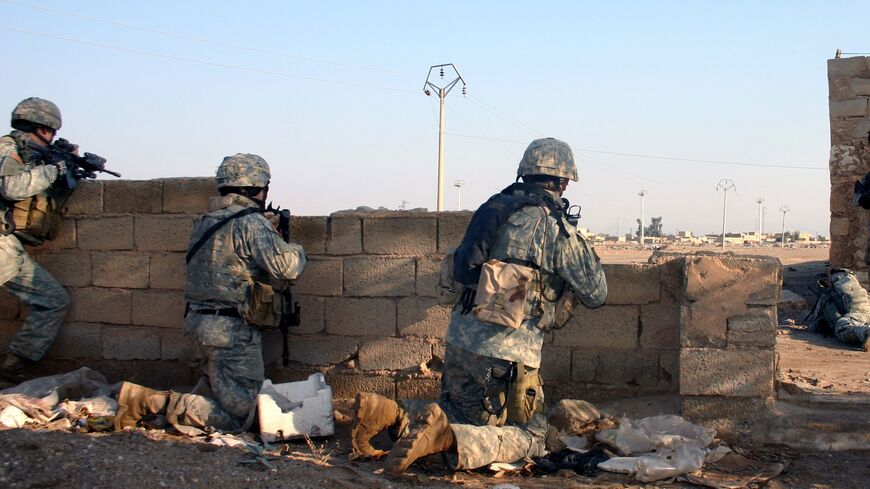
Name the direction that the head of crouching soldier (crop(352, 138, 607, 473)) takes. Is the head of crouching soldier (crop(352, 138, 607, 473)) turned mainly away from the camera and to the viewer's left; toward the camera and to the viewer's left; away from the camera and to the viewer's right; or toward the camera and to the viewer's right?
away from the camera and to the viewer's right

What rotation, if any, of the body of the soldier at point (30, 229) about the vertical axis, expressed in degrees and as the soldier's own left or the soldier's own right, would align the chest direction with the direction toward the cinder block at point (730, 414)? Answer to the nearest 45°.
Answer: approximately 45° to the soldier's own right

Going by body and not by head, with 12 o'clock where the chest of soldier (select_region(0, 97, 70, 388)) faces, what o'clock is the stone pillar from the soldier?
The stone pillar is roughly at 12 o'clock from the soldier.

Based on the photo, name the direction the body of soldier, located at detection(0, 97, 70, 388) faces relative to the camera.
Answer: to the viewer's right

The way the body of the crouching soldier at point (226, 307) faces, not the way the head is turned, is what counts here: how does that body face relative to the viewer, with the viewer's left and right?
facing away from the viewer and to the right of the viewer

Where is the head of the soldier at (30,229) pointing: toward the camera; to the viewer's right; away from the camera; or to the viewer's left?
to the viewer's right

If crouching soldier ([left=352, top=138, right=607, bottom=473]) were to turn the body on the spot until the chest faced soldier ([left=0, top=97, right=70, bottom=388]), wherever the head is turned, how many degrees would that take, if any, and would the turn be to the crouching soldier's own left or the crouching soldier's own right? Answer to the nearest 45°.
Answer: approximately 135° to the crouching soldier's own left

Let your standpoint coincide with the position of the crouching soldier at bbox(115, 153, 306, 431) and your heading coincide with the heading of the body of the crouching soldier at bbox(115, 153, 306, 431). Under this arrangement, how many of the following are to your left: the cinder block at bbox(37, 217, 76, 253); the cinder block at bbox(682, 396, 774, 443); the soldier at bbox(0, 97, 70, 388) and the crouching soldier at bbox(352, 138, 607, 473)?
2

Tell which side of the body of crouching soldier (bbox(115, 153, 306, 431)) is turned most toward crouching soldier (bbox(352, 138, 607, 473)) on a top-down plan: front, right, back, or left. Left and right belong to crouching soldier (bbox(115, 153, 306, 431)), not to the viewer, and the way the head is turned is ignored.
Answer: right

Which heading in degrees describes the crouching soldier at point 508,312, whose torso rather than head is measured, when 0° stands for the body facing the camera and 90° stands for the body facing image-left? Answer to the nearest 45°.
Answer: approximately 225°

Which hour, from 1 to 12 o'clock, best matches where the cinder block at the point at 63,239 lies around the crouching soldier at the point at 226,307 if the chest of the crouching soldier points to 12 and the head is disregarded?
The cinder block is roughly at 9 o'clock from the crouching soldier.
